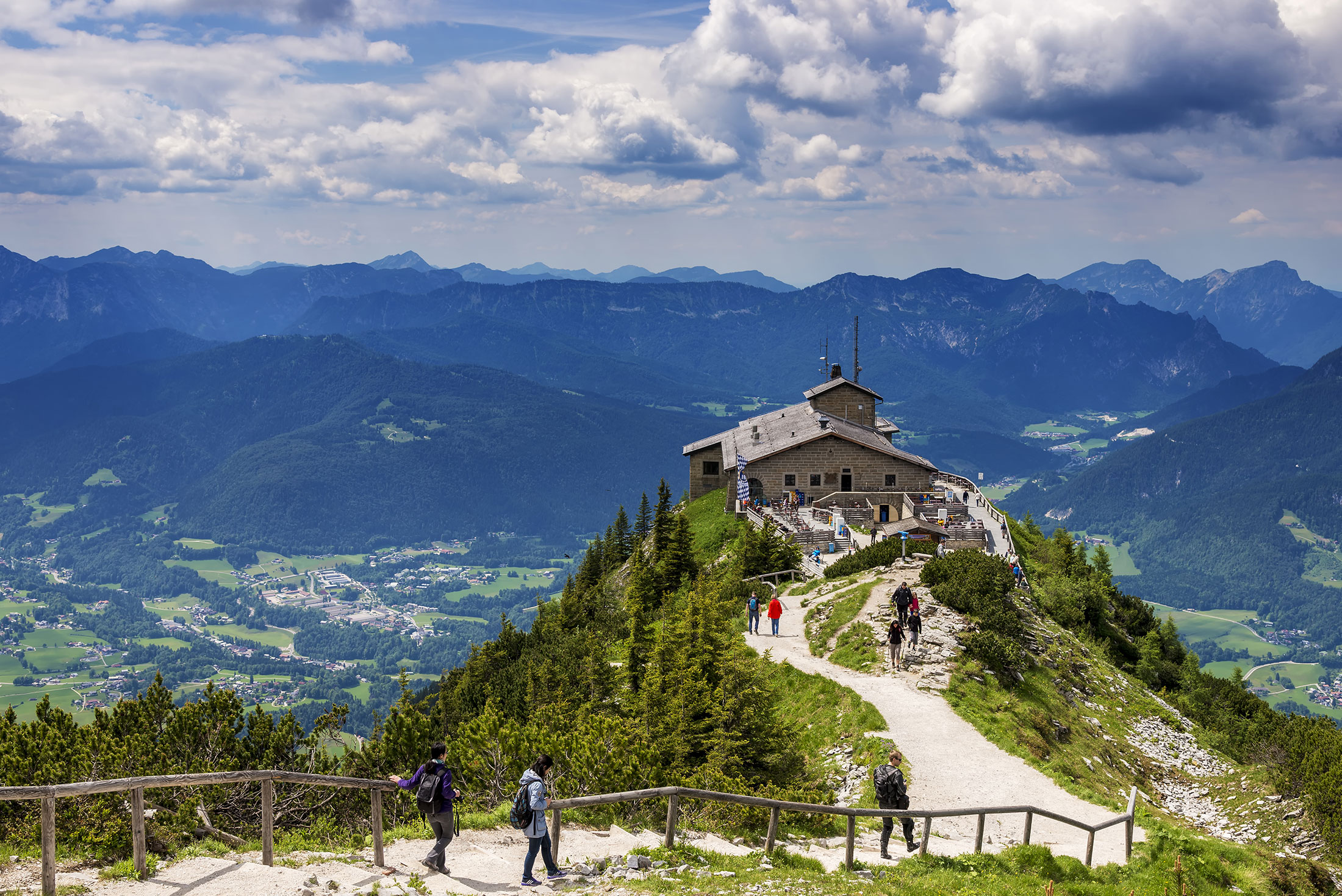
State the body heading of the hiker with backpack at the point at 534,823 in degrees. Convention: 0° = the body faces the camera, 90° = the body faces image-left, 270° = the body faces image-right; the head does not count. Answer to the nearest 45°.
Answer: approximately 270°

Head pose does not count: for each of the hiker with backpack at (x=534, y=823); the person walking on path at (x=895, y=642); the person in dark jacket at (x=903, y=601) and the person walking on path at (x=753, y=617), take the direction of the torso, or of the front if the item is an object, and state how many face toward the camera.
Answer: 2

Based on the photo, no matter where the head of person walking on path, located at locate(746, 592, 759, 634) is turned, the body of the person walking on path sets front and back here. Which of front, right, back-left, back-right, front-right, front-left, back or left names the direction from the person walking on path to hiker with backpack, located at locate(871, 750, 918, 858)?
back

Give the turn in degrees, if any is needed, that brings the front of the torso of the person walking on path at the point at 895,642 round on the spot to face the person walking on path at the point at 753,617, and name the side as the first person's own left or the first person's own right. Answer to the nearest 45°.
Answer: approximately 135° to the first person's own right

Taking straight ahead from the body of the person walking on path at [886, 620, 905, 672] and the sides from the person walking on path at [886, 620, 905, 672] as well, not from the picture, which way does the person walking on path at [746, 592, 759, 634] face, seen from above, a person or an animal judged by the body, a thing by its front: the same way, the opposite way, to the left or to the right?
the opposite way

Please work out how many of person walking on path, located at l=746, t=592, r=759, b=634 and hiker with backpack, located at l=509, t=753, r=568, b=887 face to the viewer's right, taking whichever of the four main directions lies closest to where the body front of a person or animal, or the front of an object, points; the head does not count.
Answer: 1

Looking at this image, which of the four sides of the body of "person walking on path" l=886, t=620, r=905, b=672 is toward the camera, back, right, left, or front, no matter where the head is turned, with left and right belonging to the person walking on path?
front

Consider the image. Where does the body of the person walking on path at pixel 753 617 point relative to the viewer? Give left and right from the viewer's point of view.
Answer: facing away from the viewer

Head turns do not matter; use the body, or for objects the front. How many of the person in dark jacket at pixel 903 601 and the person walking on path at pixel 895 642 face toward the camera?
2

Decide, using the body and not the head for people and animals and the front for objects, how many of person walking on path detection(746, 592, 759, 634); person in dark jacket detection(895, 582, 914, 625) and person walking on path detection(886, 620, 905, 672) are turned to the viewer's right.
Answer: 0

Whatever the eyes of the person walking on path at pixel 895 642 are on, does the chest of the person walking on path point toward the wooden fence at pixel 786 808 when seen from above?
yes

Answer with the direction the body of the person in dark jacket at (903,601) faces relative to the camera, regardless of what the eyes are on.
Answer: toward the camera

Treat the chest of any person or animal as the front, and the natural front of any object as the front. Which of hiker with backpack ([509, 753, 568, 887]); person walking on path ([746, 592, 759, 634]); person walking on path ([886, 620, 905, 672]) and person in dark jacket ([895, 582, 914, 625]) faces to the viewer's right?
the hiker with backpack

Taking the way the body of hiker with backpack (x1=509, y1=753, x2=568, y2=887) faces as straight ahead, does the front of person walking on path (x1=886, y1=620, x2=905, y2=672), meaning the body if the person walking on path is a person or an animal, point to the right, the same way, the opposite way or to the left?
to the right

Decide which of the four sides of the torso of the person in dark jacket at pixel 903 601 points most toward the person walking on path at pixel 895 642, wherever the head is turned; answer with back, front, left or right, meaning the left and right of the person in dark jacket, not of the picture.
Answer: front

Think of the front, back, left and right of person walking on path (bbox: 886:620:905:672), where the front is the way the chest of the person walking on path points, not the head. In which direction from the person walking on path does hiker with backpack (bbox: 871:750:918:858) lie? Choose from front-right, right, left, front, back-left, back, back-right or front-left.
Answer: front

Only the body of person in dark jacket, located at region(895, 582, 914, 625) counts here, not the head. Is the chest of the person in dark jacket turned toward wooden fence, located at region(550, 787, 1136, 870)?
yes

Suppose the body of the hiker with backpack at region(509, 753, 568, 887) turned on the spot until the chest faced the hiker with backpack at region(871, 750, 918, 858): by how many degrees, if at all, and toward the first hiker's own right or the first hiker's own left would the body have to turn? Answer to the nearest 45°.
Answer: approximately 45° to the first hiker's own left

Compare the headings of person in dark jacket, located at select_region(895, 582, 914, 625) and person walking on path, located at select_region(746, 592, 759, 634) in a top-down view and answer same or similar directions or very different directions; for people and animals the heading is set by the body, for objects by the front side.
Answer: very different directions
